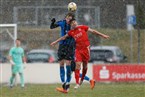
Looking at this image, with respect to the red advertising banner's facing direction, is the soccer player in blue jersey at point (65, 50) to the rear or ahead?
ahead

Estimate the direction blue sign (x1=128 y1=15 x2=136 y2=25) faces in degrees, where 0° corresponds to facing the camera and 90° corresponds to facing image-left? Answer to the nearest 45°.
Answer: approximately 0°

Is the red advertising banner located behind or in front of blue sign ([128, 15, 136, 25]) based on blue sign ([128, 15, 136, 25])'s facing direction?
in front

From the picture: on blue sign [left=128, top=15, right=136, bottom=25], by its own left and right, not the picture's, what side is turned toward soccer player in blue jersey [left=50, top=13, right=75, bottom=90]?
front

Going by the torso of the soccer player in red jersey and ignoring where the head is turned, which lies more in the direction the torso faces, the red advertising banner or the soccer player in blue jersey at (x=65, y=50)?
the soccer player in blue jersey

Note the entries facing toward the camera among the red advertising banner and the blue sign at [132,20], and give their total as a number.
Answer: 2

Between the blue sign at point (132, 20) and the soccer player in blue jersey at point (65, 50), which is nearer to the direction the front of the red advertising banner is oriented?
the soccer player in blue jersey

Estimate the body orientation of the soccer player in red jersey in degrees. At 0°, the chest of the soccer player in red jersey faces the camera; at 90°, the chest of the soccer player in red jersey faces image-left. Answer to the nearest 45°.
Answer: approximately 45°

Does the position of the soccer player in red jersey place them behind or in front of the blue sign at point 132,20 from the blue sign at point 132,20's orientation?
in front

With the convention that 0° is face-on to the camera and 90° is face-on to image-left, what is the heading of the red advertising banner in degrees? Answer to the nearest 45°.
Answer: approximately 0°
